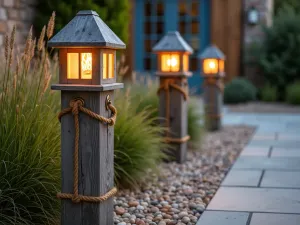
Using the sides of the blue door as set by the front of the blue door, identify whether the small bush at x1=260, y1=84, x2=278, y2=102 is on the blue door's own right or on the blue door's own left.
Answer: on the blue door's own left

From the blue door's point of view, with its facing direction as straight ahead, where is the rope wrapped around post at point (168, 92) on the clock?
The rope wrapped around post is roughly at 12 o'clock from the blue door.

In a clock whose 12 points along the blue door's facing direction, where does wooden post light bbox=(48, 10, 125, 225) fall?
The wooden post light is roughly at 12 o'clock from the blue door.

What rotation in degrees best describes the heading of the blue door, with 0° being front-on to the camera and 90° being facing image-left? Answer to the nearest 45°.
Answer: approximately 0°

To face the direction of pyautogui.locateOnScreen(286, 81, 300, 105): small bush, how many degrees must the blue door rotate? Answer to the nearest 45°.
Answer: approximately 45° to its left

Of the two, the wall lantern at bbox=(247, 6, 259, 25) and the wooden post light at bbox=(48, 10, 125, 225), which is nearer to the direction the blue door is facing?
the wooden post light

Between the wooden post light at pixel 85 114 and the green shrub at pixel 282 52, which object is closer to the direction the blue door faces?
the wooden post light

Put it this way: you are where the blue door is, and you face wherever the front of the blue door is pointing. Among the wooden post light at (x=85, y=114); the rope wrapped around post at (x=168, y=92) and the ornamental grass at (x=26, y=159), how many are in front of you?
3

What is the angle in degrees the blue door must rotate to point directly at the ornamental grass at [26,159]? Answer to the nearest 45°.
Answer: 0° — it already faces it

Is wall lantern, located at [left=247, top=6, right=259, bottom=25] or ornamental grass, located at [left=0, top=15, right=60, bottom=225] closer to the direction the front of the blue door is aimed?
the ornamental grass

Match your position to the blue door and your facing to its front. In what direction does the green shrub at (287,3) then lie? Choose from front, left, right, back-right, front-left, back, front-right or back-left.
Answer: back-left
